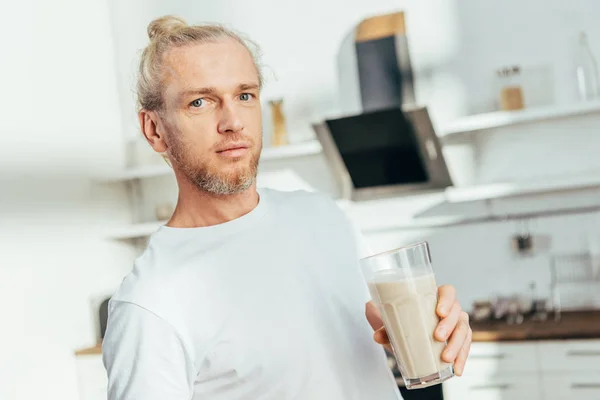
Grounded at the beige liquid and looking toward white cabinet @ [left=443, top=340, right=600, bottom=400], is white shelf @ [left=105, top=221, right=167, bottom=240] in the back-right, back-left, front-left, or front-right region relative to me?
front-left

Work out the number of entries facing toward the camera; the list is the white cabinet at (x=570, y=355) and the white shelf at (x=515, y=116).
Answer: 2

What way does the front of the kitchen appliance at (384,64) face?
toward the camera

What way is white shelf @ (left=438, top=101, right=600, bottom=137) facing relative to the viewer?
toward the camera

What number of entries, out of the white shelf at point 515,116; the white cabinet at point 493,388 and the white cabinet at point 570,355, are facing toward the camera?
3

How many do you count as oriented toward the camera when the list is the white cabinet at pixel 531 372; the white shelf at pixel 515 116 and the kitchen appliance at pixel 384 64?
3

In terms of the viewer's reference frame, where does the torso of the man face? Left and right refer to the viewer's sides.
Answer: facing the viewer and to the right of the viewer

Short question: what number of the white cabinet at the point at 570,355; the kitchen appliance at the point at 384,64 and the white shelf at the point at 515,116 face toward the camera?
3

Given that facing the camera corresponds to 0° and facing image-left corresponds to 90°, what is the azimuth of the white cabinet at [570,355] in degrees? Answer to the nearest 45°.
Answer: approximately 0°
